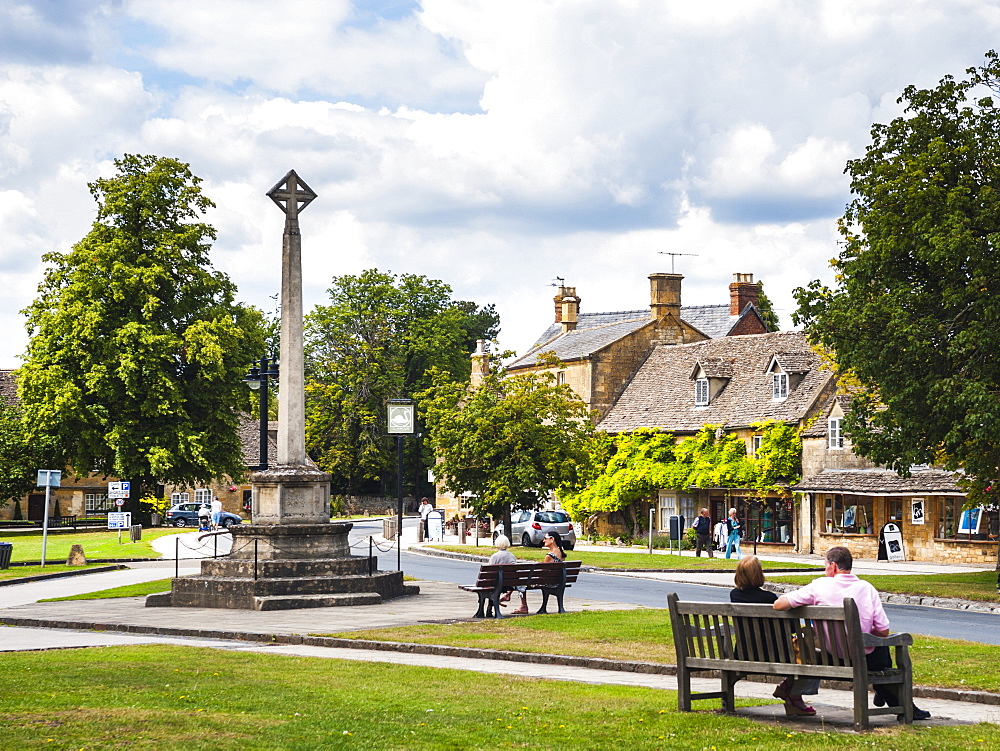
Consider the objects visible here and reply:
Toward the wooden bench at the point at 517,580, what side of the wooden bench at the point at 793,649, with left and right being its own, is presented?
left

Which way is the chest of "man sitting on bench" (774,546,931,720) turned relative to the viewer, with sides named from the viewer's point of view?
facing away from the viewer and to the right of the viewer

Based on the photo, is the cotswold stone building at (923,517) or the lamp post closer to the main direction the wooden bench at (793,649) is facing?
the cotswold stone building

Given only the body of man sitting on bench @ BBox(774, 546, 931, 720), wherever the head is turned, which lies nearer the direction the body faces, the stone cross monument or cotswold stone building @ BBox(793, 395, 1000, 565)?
the cotswold stone building

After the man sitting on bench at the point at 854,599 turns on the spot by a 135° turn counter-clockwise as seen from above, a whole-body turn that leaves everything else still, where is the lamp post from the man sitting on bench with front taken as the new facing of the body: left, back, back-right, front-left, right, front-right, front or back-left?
front-right

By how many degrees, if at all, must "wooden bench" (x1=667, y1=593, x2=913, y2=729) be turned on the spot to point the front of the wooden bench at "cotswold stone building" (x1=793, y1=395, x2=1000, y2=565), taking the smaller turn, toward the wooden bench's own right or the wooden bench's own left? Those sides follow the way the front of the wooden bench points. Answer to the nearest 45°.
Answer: approximately 45° to the wooden bench's own left

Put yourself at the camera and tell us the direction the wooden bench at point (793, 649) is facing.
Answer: facing away from the viewer and to the right of the viewer

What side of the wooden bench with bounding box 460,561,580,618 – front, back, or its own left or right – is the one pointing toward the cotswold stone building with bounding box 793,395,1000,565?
right

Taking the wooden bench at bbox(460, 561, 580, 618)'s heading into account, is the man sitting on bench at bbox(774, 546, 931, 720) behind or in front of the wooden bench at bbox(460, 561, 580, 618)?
behind
